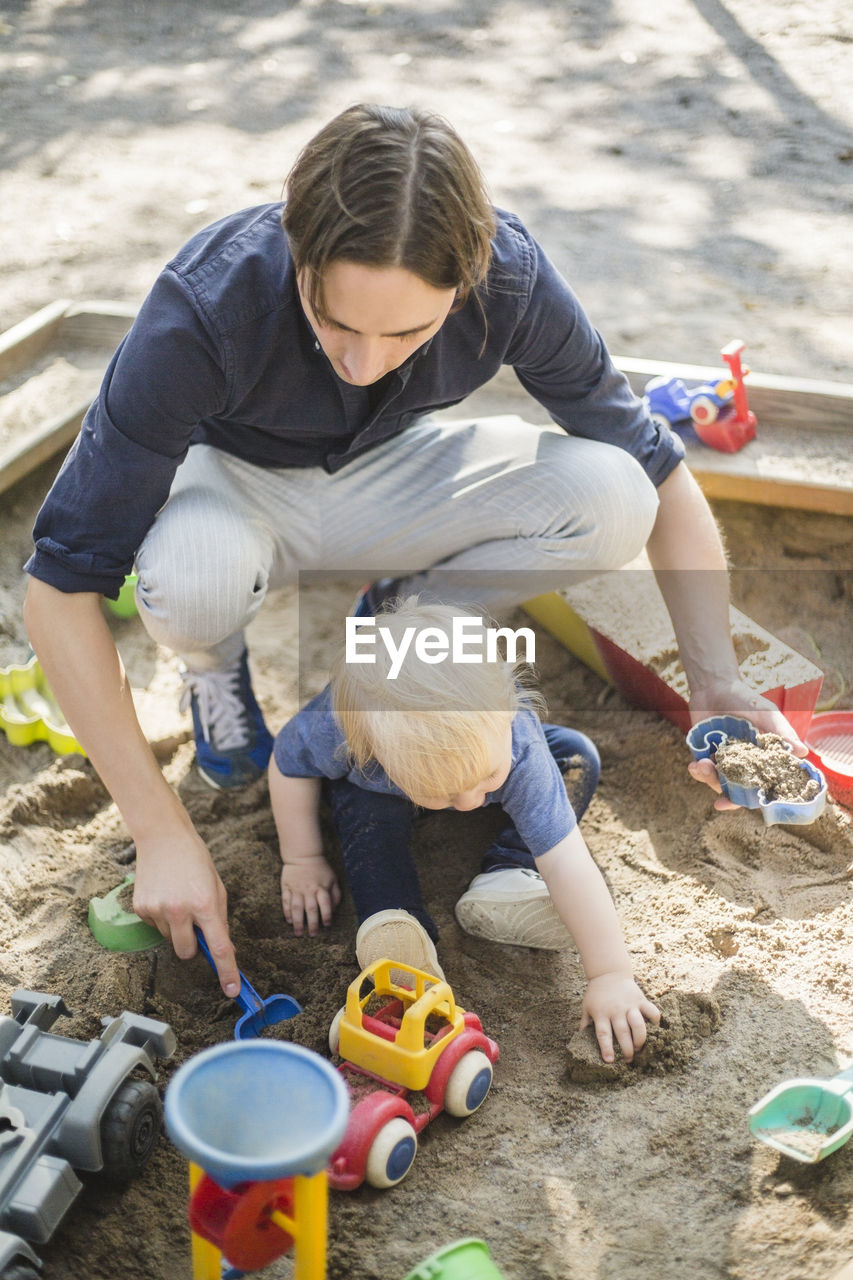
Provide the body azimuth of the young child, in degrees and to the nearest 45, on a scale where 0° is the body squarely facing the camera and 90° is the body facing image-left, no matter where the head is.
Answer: approximately 0°

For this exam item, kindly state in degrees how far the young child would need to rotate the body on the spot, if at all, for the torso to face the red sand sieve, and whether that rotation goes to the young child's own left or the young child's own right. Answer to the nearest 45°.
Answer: approximately 135° to the young child's own left

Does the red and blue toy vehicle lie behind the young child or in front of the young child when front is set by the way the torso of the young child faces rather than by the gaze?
behind
